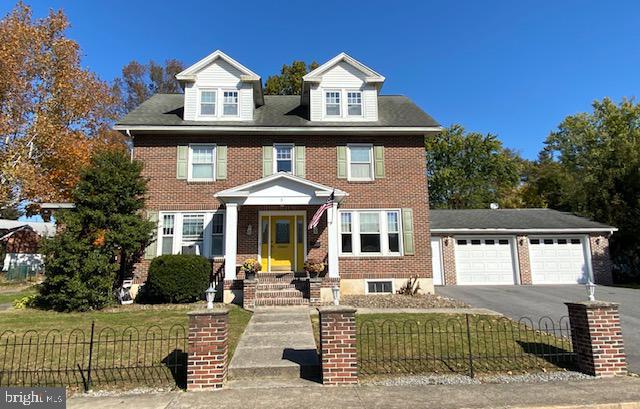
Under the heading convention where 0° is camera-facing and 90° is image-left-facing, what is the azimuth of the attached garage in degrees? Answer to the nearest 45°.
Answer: approximately 0°

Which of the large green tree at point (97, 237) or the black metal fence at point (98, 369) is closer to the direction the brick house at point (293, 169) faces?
the black metal fence

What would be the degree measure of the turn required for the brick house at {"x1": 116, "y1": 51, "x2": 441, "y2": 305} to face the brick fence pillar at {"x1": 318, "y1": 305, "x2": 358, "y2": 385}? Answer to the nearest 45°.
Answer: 0° — it already faces it

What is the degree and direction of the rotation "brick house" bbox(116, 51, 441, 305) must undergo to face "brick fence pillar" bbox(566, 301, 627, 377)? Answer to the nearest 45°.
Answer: approximately 45° to its left

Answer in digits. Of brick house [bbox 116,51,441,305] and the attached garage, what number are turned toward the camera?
2

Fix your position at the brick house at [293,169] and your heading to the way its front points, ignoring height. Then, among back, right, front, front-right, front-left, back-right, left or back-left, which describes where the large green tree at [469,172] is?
back-left

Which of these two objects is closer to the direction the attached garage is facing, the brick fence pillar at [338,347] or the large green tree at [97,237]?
the brick fence pillar

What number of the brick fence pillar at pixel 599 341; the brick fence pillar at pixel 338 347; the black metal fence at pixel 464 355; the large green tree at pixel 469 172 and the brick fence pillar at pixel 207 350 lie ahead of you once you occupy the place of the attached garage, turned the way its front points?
4

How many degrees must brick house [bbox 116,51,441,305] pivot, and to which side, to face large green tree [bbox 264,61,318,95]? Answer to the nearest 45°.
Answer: approximately 180°

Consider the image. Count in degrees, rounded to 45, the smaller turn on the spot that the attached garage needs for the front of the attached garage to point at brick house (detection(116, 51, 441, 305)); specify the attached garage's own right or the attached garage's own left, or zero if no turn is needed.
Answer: approximately 45° to the attached garage's own right

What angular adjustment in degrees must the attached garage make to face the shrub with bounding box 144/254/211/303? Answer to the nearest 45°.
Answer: approximately 45° to its right

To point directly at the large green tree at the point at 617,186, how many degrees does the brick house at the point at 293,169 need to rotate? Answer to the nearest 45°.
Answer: approximately 90° to its left

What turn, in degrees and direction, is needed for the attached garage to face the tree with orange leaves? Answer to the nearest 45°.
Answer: approximately 45° to its right

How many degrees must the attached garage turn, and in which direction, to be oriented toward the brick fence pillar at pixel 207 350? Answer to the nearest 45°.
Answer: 0° — it already faces it

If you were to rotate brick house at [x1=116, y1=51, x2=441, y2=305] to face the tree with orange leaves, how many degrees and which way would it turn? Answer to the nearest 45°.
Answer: approximately 135° to its right
